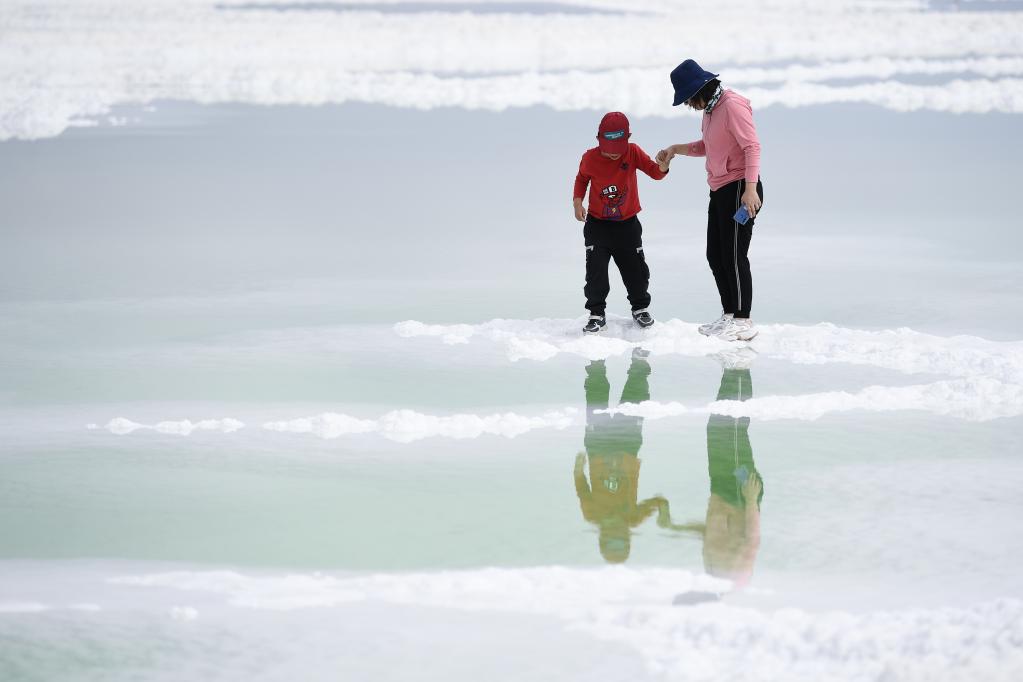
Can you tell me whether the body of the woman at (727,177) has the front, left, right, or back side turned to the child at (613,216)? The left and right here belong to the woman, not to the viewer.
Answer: front

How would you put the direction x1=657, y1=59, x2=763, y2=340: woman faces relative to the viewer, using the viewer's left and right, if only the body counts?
facing to the left of the viewer

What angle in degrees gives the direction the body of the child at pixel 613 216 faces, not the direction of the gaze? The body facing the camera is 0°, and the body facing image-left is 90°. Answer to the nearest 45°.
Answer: approximately 0°

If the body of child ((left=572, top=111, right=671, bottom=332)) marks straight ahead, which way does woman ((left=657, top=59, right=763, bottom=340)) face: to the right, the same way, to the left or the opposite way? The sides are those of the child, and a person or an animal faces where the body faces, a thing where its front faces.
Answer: to the right

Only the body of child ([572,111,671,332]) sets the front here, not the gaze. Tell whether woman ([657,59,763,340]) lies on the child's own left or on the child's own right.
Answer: on the child's own left
